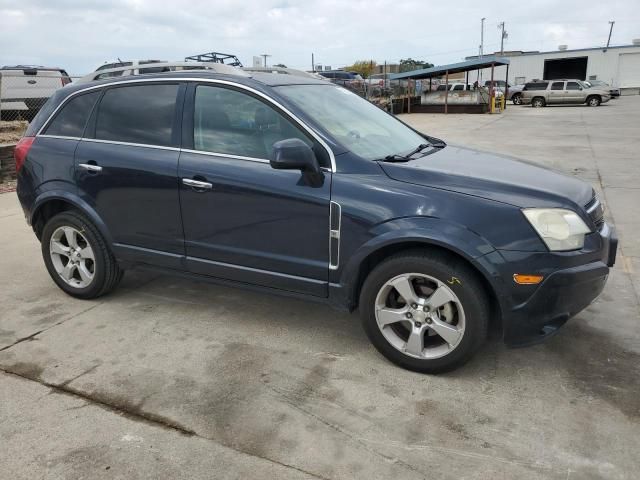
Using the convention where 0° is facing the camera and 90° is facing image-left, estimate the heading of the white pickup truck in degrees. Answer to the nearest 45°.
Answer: approximately 180°

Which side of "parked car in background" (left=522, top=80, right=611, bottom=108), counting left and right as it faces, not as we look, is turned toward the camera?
right

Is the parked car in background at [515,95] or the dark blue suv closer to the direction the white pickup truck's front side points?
the parked car in background

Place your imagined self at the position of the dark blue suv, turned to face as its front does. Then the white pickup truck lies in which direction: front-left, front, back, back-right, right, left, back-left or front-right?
back

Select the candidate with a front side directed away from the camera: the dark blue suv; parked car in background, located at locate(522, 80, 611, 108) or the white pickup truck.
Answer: the white pickup truck

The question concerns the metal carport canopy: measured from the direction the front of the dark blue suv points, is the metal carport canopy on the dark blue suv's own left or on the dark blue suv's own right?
on the dark blue suv's own left

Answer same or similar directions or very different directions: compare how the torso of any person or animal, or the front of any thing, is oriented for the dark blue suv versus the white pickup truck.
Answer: very different directions

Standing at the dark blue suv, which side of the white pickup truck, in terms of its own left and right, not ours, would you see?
back
